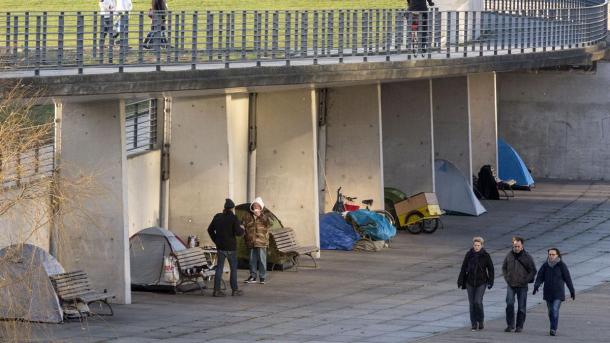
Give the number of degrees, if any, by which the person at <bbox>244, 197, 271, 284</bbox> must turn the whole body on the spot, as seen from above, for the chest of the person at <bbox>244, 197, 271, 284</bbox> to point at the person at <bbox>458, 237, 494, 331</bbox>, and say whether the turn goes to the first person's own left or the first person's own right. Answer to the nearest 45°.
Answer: approximately 45° to the first person's own left

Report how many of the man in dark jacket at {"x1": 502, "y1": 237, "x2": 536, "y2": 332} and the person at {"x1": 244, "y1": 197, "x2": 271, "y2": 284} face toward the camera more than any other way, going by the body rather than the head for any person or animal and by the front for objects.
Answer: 2

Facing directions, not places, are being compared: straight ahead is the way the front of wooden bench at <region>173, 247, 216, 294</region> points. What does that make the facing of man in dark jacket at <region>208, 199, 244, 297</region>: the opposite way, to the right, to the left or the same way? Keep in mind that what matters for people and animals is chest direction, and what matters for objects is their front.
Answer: to the left

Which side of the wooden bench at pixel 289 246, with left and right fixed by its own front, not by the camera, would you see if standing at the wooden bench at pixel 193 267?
right

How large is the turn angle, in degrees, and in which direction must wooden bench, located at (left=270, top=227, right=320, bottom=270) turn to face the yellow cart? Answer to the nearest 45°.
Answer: approximately 90° to its left

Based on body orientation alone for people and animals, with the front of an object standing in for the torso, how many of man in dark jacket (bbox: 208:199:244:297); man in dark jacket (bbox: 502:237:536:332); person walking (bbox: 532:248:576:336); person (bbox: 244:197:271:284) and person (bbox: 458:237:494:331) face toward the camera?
4
